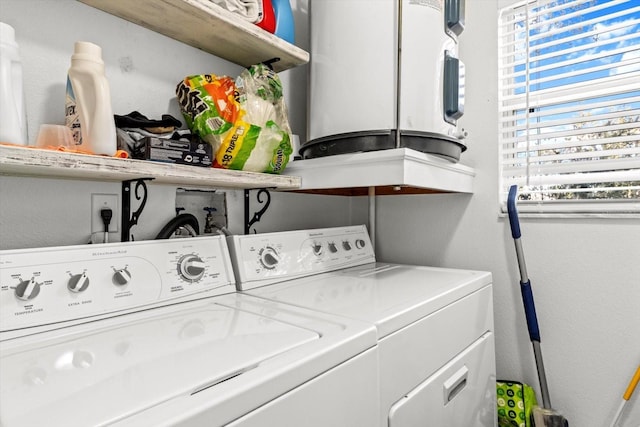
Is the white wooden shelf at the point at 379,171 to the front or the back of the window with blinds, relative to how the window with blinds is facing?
to the front

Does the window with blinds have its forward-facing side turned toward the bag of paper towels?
yes

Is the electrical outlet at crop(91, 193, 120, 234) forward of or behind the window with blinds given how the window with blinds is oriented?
forward

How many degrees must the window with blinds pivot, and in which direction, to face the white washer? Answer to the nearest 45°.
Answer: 0° — it already faces it

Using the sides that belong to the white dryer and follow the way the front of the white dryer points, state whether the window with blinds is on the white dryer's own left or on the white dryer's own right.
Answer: on the white dryer's own left

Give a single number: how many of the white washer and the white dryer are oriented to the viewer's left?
0

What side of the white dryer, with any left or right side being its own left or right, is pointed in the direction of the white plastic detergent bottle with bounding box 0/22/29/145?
right

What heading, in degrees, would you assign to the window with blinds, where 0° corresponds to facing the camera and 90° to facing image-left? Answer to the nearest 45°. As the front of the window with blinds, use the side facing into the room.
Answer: approximately 45°

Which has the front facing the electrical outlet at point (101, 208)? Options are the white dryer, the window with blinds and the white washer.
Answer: the window with blinds

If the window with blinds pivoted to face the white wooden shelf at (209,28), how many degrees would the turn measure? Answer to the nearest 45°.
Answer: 0° — it already faces it

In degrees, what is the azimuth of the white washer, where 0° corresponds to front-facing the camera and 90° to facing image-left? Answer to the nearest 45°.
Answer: approximately 315°

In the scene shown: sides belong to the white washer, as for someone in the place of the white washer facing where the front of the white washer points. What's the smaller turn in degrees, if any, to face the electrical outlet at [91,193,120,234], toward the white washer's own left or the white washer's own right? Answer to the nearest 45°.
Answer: approximately 180°

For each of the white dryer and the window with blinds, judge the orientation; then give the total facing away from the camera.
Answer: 0

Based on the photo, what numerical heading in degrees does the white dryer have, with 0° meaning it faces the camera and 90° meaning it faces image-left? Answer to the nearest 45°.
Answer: approximately 315°
